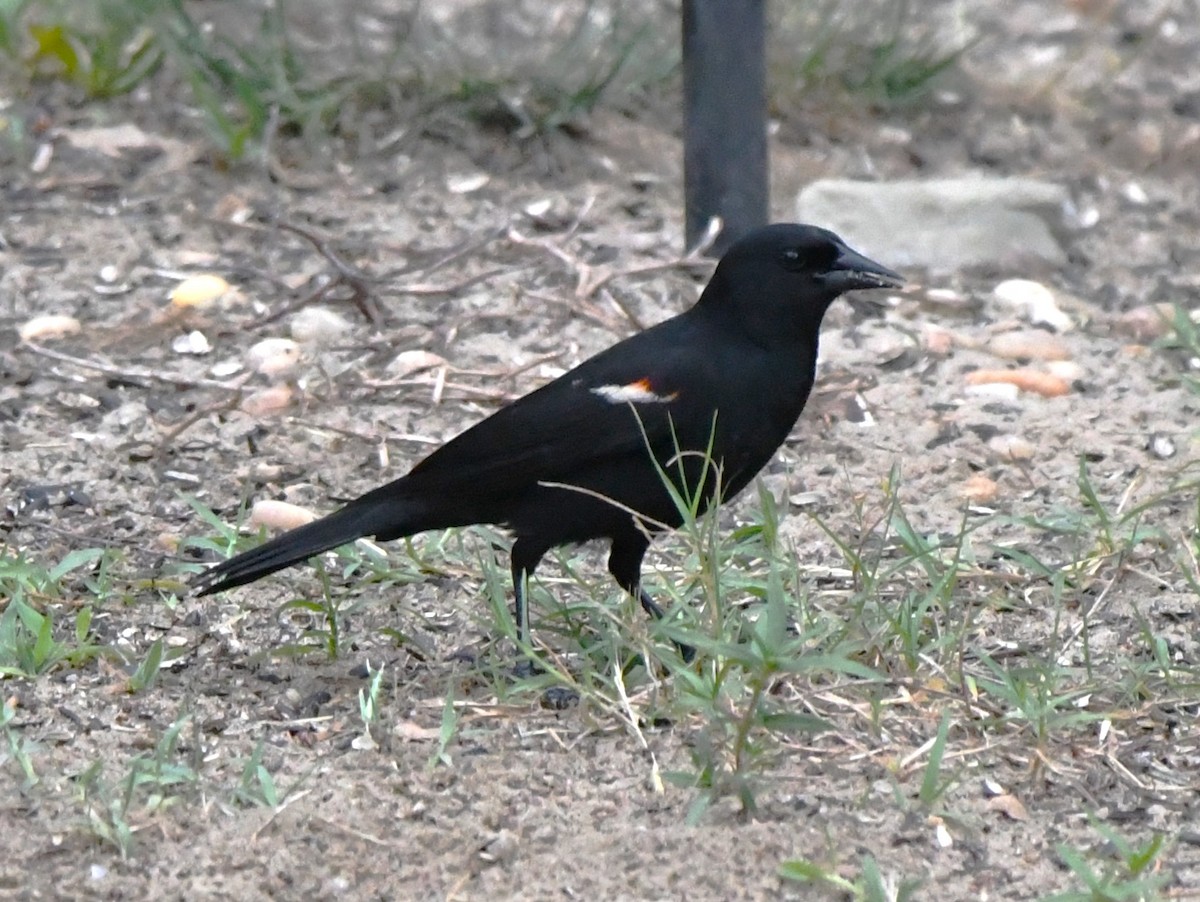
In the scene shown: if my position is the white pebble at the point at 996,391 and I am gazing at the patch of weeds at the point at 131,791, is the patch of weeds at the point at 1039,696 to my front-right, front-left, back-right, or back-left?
front-left

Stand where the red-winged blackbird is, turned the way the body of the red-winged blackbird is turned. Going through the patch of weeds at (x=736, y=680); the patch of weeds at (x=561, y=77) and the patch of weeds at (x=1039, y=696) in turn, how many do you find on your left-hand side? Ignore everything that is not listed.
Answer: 1

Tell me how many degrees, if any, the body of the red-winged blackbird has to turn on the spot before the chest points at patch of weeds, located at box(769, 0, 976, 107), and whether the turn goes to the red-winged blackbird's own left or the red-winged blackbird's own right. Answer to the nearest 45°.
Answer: approximately 90° to the red-winged blackbird's own left

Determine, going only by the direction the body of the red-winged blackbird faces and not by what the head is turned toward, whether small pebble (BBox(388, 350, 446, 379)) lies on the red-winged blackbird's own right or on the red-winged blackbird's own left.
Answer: on the red-winged blackbird's own left

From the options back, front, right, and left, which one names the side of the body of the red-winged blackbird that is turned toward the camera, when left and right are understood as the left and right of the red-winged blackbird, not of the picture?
right

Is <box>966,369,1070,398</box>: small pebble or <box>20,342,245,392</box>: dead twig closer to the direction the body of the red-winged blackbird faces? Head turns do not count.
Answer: the small pebble

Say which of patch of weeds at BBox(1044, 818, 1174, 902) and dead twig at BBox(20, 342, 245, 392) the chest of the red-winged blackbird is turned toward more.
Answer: the patch of weeds

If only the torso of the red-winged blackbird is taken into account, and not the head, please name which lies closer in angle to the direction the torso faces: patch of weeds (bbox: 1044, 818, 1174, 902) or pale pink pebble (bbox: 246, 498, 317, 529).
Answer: the patch of weeds

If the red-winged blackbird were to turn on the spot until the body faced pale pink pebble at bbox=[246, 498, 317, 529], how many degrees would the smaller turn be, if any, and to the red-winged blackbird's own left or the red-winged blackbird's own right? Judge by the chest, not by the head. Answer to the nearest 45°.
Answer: approximately 135° to the red-winged blackbird's own left

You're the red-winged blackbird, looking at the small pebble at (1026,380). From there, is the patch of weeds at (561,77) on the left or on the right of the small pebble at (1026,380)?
left

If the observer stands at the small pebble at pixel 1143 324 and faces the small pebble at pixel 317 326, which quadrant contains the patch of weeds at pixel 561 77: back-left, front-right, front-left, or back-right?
front-right

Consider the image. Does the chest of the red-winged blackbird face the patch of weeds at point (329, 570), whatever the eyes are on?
no

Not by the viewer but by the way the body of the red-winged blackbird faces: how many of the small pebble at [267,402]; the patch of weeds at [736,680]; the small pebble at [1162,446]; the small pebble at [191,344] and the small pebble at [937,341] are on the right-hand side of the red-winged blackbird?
1

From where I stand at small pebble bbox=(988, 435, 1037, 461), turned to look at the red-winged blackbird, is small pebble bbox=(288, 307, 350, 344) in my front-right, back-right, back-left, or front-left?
front-right

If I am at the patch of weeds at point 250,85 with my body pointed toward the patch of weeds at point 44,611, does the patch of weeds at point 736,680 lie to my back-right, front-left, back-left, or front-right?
front-left

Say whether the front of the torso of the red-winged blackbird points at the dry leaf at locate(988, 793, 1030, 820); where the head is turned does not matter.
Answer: no

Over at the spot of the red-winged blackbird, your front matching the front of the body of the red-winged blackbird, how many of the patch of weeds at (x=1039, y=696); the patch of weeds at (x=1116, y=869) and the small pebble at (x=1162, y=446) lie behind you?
0

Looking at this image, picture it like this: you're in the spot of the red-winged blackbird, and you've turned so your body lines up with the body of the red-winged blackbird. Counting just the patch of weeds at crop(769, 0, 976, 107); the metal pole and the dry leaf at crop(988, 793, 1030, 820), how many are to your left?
2

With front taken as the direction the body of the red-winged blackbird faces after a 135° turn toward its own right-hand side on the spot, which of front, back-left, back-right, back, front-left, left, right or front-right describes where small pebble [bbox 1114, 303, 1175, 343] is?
back

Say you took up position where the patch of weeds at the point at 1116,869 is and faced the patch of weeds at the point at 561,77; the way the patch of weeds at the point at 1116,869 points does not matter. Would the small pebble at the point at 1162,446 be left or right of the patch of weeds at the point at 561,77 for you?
right

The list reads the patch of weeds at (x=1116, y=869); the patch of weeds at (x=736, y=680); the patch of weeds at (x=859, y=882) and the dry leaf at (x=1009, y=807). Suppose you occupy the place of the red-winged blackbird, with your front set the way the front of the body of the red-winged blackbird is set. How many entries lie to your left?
0

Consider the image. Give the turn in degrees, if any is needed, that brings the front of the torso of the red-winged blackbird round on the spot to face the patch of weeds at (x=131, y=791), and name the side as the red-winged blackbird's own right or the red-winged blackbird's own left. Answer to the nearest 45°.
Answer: approximately 135° to the red-winged blackbird's own right
